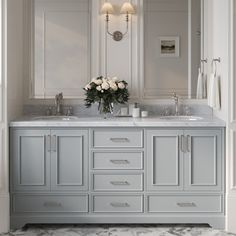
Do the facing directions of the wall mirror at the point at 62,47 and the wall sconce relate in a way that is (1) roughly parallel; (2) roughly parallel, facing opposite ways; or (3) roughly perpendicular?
roughly parallel

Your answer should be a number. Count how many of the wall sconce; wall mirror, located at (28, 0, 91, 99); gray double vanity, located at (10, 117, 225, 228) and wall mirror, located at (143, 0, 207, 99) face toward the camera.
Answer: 4

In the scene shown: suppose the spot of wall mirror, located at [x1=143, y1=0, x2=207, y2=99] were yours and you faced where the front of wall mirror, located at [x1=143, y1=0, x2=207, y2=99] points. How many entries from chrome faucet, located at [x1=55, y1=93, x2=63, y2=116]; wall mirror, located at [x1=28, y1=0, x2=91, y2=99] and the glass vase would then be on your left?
0

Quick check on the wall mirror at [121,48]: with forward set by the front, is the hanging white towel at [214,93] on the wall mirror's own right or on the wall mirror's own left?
on the wall mirror's own left

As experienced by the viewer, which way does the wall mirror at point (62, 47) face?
facing the viewer

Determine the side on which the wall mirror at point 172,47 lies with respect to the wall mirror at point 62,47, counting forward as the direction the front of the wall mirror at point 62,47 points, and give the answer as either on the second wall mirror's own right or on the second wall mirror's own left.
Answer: on the second wall mirror's own left

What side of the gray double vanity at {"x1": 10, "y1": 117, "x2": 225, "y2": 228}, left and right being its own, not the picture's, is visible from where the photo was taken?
front

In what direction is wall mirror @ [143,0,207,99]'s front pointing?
toward the camera
